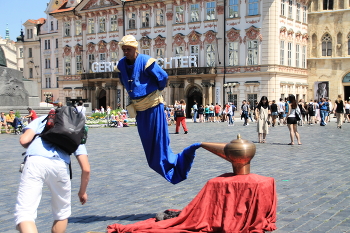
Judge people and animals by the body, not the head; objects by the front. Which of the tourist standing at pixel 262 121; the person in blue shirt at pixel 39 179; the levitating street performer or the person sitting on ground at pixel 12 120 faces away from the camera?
the person in blue shirt

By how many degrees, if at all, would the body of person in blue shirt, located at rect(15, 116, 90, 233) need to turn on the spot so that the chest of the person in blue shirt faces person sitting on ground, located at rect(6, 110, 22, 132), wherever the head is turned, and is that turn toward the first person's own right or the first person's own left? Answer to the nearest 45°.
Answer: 0° — they already face them

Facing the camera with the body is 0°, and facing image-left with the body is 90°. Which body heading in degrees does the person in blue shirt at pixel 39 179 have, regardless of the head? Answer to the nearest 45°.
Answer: approximately 180°

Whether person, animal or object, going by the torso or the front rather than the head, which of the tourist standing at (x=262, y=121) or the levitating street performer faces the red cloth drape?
the tourist standing

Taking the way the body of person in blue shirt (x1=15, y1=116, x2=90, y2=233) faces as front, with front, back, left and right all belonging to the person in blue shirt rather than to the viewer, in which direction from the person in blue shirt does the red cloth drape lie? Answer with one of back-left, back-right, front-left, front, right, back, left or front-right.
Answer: right

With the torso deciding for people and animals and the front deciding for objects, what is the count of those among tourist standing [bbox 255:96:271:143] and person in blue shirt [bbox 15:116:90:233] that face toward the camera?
1

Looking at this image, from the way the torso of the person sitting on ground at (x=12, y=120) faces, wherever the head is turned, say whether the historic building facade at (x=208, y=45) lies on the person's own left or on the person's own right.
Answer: on the person's own left

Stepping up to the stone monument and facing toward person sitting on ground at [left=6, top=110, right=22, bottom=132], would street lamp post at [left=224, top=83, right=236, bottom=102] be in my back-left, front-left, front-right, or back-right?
back-left

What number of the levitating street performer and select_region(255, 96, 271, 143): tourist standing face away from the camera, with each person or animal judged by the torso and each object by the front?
0

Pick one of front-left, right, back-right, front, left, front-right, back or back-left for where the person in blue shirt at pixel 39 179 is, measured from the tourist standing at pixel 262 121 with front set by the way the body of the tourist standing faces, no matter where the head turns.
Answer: front

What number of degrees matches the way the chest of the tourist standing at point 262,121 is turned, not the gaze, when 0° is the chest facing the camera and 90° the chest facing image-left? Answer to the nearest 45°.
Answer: approximately 0°

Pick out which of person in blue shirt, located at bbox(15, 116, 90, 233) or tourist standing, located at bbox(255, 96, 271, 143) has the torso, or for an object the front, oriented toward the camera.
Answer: the tourist standing

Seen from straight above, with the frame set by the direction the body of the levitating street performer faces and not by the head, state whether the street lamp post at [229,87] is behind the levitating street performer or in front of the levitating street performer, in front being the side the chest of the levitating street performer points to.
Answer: behind

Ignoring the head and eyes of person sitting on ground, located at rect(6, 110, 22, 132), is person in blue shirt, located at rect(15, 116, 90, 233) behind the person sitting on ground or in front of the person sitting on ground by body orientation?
in front

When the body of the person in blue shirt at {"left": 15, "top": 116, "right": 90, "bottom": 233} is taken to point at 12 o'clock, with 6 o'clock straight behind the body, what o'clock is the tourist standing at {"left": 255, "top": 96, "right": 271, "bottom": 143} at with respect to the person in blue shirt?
The tourist standing is roughly at 1 o'clock from the person in blue shirt.
